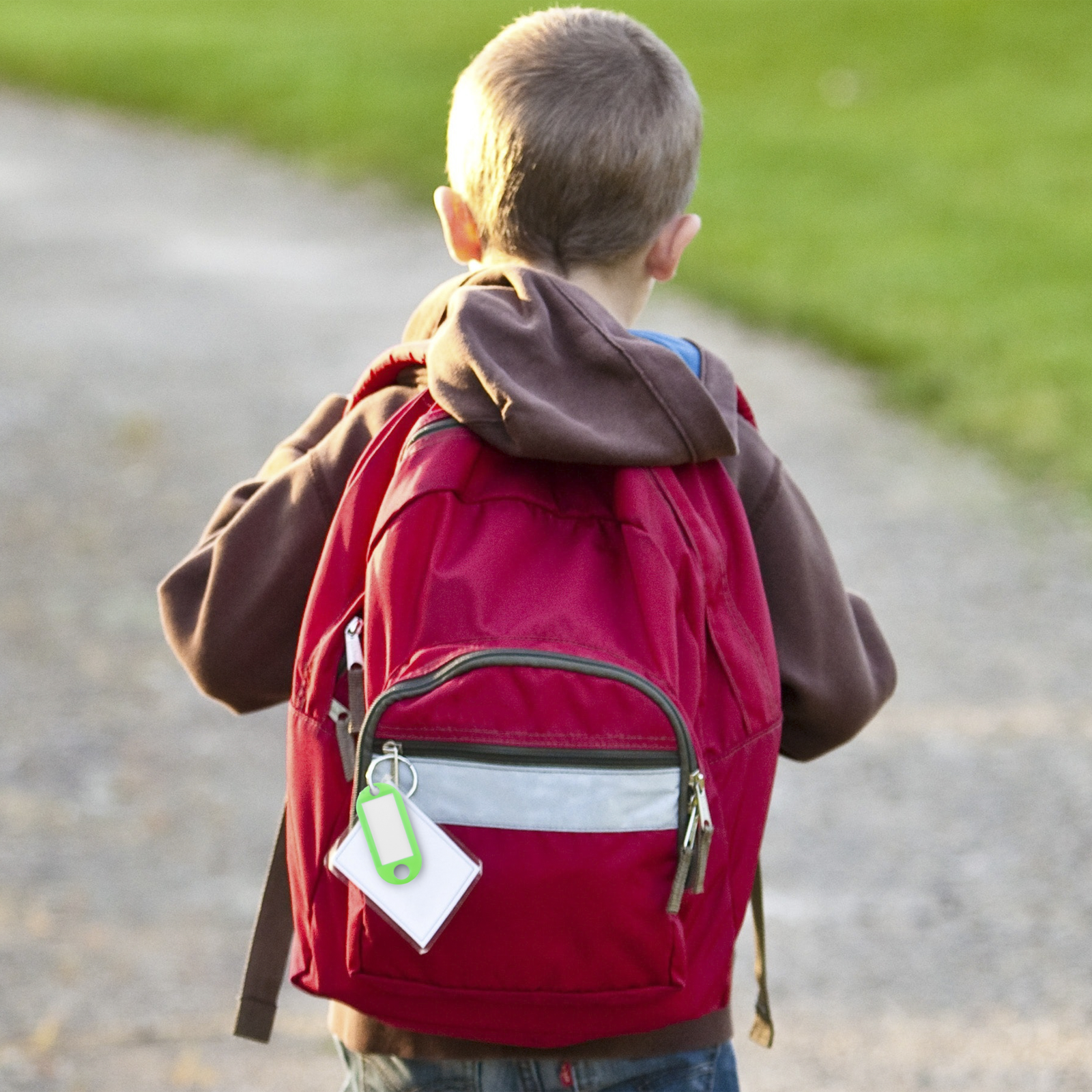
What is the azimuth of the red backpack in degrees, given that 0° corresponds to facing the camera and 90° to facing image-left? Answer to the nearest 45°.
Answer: approximately 0°

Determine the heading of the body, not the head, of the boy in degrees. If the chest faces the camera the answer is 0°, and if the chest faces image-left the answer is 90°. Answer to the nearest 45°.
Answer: approximately 180°
